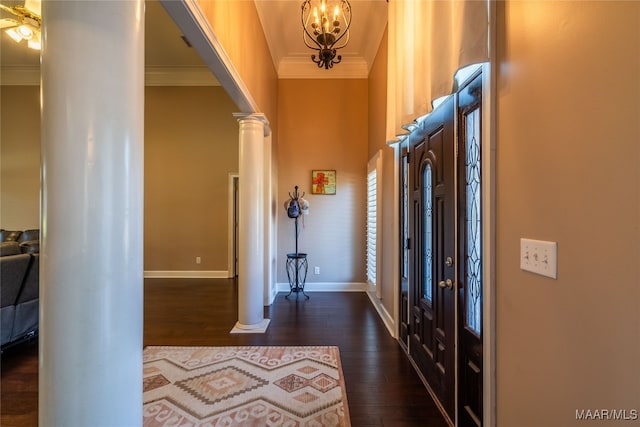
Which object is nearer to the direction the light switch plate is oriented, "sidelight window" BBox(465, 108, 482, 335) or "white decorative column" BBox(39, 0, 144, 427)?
the white decorative column

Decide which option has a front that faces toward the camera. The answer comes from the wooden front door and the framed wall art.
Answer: the framed wall art

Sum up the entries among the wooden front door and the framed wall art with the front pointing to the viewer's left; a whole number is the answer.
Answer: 1

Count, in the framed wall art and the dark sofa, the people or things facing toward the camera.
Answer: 1

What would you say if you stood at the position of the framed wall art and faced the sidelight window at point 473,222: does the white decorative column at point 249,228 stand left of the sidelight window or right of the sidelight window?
right

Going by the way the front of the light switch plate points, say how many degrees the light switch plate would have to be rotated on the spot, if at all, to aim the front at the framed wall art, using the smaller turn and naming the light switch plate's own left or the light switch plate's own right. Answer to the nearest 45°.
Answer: approximately 90° to the light switch plate's own right

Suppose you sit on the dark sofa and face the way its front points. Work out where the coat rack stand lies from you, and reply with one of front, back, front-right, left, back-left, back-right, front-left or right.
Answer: back-right

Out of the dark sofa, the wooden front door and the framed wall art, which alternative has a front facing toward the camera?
the framed wall art

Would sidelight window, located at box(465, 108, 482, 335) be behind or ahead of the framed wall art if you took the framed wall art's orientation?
ahead

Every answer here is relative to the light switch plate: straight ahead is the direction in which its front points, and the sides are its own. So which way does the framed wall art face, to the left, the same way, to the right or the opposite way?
to the left

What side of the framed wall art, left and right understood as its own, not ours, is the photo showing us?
front

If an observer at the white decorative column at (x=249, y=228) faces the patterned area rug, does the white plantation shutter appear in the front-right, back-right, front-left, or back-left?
back-left

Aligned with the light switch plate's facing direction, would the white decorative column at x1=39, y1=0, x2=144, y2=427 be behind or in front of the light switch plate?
in front

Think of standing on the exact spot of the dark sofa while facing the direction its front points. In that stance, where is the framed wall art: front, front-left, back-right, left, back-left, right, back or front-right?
back-right

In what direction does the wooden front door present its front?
to the viewer's left

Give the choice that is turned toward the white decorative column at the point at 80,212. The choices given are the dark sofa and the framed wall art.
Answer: the framed wall art

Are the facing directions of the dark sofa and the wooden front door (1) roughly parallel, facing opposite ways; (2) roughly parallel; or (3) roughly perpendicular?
roughly parallel

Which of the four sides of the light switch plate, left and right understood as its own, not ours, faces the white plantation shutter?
right
